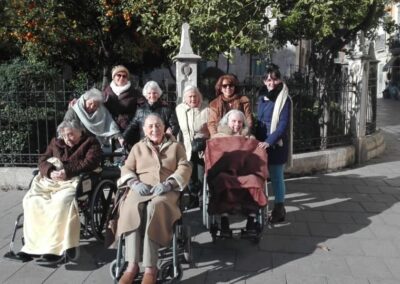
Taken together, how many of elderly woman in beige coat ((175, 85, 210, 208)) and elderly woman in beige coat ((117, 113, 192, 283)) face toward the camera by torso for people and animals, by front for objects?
2

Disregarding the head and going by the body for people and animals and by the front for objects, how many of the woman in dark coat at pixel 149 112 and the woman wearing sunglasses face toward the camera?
2

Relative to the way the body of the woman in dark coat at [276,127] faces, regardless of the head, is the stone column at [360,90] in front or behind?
behind

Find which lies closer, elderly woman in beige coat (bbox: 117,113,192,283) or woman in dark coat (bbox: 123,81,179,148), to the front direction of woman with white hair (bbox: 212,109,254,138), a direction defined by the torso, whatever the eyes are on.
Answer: the elderly woman in beige coat

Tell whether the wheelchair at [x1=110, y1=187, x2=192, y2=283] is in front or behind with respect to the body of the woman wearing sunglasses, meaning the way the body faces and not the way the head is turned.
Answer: in front

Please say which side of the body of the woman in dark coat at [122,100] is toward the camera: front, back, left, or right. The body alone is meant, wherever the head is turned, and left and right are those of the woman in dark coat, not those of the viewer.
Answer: front

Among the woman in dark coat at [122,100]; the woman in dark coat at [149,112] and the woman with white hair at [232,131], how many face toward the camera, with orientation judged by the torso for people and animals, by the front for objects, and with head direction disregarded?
3

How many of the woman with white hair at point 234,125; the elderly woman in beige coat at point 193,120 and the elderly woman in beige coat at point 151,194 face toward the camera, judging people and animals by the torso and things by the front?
3

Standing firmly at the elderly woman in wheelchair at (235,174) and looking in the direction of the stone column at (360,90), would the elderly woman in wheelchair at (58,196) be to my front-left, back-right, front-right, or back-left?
back-left

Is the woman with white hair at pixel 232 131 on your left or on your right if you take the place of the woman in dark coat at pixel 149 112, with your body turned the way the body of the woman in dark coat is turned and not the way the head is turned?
on your left

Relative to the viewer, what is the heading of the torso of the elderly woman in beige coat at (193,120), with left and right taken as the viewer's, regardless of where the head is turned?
facing the viewer

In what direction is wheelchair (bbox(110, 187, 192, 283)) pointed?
toward the camera

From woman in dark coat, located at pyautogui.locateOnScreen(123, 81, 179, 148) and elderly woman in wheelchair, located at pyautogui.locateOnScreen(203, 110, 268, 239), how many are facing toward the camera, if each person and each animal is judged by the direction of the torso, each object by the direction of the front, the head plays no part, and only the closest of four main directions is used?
2

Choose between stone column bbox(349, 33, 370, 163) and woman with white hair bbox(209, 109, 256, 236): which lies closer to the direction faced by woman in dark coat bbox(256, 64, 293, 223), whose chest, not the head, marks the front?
the woman with white hair
